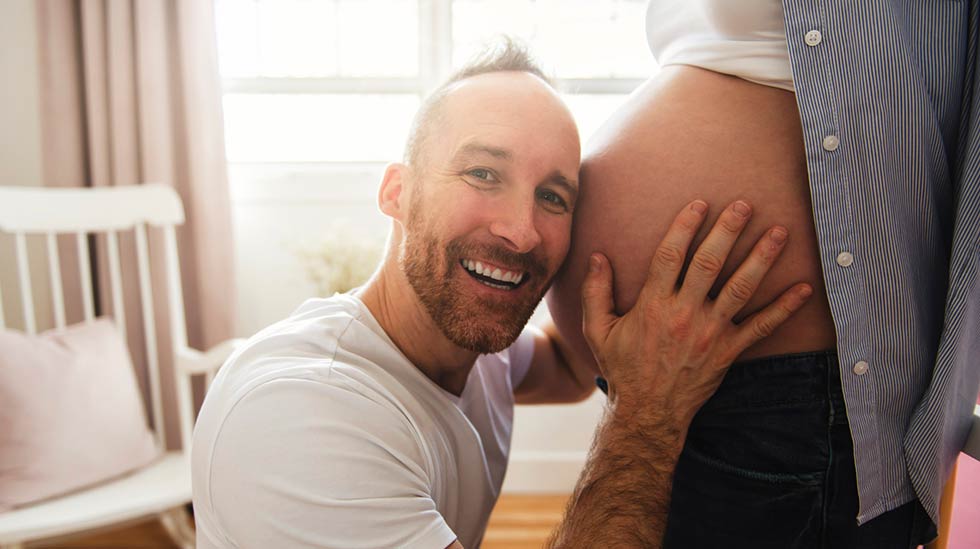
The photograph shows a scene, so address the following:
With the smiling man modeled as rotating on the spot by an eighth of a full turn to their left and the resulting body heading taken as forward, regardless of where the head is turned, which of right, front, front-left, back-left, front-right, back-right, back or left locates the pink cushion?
back-left

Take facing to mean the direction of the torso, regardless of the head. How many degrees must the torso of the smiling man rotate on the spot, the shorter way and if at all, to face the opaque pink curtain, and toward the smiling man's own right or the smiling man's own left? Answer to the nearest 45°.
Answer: approximately 180°

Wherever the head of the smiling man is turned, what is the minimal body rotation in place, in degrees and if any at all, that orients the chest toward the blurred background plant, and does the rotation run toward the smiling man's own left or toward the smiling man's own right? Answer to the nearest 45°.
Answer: approximately 135° to the smiling man's own left

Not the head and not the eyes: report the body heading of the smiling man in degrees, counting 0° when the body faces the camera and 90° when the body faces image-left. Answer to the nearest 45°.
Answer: approximately 315°
